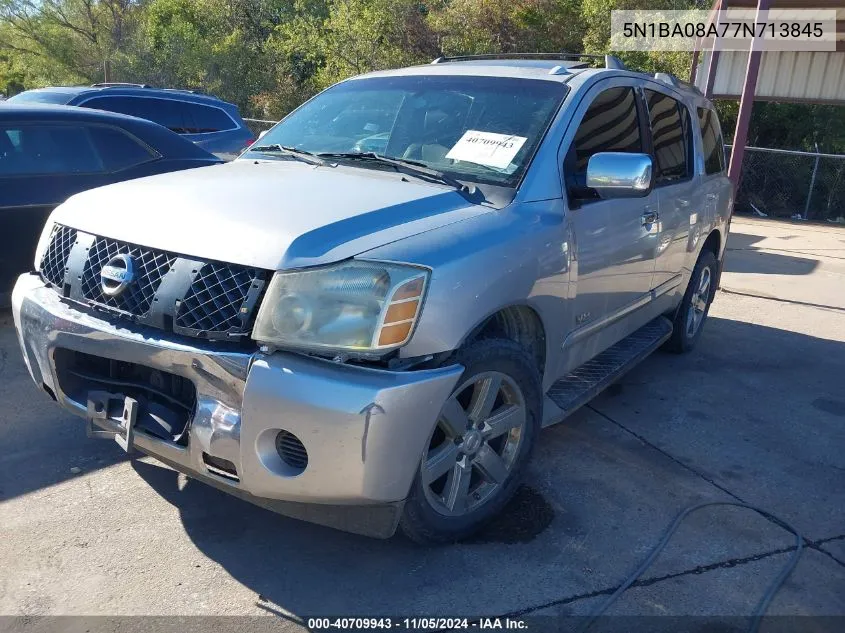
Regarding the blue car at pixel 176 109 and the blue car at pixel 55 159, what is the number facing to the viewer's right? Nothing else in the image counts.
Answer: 0

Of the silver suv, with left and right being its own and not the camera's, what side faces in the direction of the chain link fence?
back

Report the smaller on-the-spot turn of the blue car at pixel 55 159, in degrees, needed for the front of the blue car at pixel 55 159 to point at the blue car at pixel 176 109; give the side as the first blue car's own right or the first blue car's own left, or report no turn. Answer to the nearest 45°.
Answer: approximately 90° to the first blue car's own right

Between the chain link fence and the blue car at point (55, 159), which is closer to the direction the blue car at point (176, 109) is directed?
the blue car

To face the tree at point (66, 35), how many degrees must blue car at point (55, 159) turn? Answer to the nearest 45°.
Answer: approximately 90° to its right

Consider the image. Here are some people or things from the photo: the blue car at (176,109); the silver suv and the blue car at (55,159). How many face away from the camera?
0

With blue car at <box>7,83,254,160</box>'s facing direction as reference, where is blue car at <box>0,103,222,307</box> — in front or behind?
in front

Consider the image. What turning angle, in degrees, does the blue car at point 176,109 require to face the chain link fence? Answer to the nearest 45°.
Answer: approximately 135° to its left

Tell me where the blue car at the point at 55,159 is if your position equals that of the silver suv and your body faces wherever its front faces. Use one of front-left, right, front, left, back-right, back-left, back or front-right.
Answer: right

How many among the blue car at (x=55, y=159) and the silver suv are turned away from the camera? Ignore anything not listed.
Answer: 0

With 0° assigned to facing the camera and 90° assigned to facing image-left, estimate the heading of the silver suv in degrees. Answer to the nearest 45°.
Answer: approximately 45°

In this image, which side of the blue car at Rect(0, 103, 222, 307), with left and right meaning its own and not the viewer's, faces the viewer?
left
